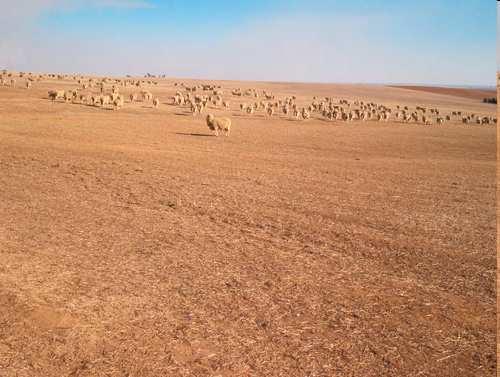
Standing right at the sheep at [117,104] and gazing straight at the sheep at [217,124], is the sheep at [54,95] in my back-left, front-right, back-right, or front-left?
back-right

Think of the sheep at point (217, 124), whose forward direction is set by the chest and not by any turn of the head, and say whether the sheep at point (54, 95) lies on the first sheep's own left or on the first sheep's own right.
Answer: on the first sheep's own right

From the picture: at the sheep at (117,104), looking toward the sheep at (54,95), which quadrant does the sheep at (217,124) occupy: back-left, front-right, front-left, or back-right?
back-left

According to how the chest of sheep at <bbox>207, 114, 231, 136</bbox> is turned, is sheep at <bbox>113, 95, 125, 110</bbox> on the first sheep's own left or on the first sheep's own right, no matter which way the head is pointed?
on the first sheep's own right

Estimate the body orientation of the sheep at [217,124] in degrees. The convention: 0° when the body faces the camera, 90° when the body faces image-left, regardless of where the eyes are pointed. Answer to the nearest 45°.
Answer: approximately 90°
